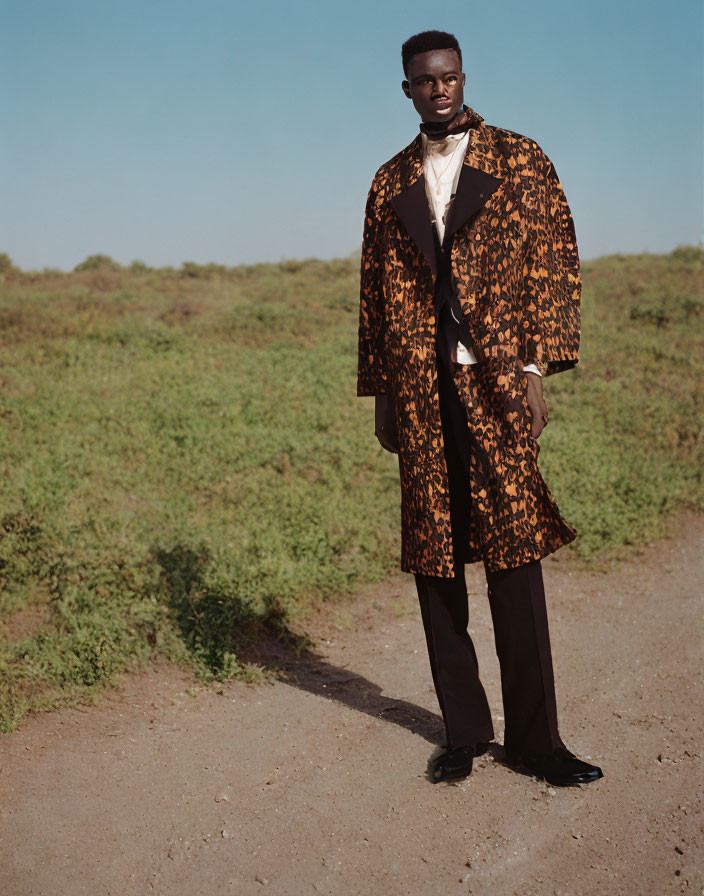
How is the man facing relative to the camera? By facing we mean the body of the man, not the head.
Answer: toward the camera
